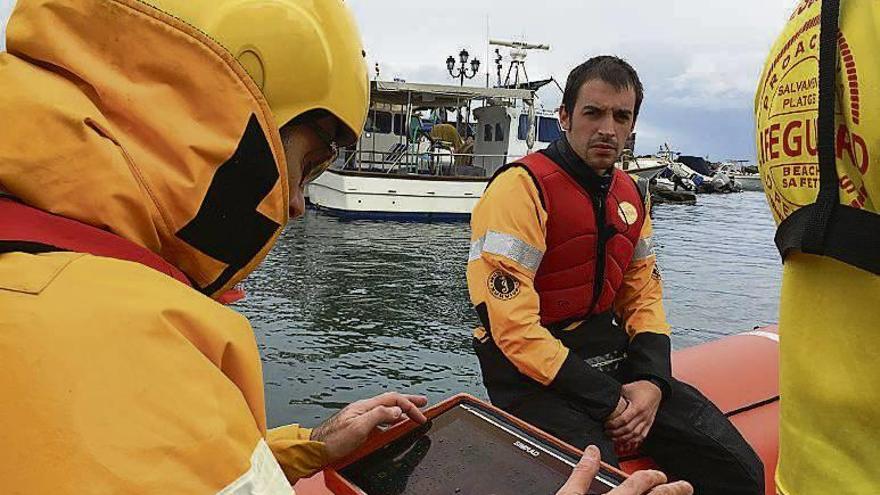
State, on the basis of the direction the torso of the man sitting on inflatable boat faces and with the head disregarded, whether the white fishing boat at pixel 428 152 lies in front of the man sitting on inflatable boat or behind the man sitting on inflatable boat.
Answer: behind

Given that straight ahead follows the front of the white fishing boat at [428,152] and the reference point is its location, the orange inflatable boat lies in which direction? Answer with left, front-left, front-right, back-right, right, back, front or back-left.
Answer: back-right

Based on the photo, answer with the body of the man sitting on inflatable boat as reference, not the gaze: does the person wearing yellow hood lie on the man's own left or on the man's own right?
on the man's own right

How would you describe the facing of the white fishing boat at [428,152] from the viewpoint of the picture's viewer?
facing away from the viewer and to the right of the viewer

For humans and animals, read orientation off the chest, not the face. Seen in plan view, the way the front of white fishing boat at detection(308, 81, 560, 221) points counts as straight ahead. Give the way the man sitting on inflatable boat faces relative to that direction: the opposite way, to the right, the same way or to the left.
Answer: to the right

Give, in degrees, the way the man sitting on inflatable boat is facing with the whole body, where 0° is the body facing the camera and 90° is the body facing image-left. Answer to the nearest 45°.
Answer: approximately 315°

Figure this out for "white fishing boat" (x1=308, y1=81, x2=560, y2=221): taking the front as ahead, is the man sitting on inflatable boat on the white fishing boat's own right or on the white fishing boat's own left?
on the white fishing boat's own right

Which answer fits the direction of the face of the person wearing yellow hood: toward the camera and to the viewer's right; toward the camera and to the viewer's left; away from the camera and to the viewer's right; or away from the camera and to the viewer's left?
away from the camera and to the viewer's right
